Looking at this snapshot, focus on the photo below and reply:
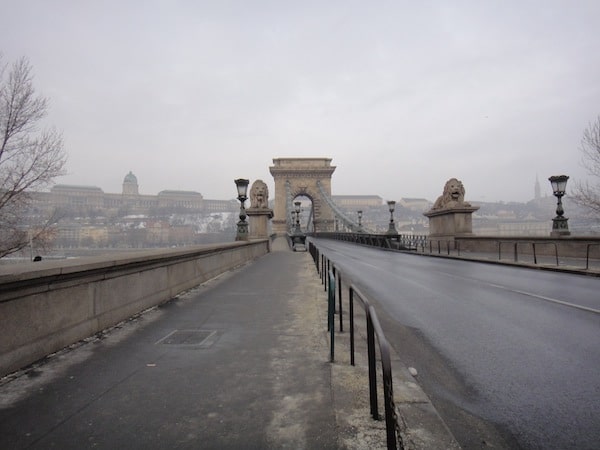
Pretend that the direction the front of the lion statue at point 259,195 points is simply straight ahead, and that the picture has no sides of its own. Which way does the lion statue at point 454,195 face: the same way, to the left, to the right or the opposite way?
the same way

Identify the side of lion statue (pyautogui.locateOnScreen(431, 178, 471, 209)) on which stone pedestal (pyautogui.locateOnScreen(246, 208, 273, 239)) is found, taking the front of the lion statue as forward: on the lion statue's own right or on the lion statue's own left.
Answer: on the lion statue's own right

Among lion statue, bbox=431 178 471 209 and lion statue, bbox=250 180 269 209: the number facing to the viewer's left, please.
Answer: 0

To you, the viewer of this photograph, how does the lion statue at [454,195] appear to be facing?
facing the viewer and to the right of the viewer

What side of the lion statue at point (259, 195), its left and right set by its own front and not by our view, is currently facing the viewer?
front

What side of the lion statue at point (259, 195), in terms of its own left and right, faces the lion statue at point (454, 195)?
left

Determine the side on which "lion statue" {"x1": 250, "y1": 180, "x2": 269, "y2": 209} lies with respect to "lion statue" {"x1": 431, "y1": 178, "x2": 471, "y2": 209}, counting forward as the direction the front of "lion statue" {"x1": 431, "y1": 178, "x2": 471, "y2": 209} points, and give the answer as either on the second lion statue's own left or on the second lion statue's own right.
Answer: on the second lion statue's own right

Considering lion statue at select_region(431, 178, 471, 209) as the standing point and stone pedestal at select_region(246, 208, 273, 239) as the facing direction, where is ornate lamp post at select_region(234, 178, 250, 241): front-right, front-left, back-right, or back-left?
front-left

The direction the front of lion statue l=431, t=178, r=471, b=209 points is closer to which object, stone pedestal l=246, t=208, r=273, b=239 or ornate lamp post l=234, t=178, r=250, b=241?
the ornate lamp post

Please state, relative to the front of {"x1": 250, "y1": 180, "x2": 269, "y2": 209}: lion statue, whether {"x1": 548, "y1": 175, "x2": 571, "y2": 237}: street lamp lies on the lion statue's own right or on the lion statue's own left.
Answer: on the lion statue's own left

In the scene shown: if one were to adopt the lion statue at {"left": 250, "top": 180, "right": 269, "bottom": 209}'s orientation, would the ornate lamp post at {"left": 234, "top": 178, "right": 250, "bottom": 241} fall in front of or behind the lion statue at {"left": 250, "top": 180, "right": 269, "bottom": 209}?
in front

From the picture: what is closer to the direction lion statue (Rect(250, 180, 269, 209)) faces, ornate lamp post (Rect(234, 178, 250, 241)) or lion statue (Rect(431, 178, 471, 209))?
the ornate lamp post

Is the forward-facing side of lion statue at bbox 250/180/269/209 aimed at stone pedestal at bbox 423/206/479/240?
no

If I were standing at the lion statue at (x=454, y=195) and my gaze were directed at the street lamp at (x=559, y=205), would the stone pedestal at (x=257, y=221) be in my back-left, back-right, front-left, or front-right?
back-right

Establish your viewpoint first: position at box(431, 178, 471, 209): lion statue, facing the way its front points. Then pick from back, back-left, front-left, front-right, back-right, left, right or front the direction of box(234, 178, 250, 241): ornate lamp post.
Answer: right
